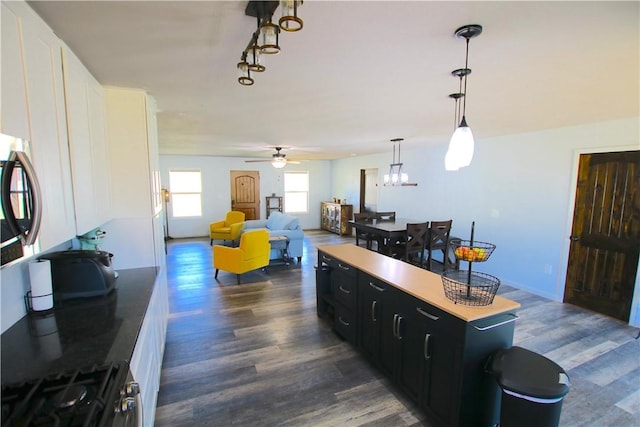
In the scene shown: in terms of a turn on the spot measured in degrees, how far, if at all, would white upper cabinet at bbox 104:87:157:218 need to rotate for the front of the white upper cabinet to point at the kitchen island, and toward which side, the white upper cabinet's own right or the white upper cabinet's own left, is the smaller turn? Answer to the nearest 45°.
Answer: approximately 45° to the white upper cabinet's own right

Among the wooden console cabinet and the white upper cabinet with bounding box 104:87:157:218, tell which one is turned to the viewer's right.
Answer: the white upper cabinet

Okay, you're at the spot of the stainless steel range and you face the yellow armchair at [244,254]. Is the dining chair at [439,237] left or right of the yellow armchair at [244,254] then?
right

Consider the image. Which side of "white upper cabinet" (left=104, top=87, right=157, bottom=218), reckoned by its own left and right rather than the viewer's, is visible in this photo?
right

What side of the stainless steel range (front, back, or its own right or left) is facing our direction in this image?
right

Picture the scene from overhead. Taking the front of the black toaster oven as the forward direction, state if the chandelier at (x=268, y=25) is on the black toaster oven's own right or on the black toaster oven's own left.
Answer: on the black toaster oven's own right

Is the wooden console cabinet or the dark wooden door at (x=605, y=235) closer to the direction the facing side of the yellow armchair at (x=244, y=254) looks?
the wooden console cabinet

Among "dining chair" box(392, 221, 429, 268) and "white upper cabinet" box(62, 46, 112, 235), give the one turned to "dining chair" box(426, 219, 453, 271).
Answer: the white upper cabinet

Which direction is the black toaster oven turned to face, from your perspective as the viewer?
facing to the right of the viewer

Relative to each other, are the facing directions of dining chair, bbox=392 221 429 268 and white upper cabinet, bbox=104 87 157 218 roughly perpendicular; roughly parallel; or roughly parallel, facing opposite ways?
roughly perpendicular

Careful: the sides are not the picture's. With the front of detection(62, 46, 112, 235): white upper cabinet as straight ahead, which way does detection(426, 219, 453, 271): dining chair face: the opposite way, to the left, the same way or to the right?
to the left

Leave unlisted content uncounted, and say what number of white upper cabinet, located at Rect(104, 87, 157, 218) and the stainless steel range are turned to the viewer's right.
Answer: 2
